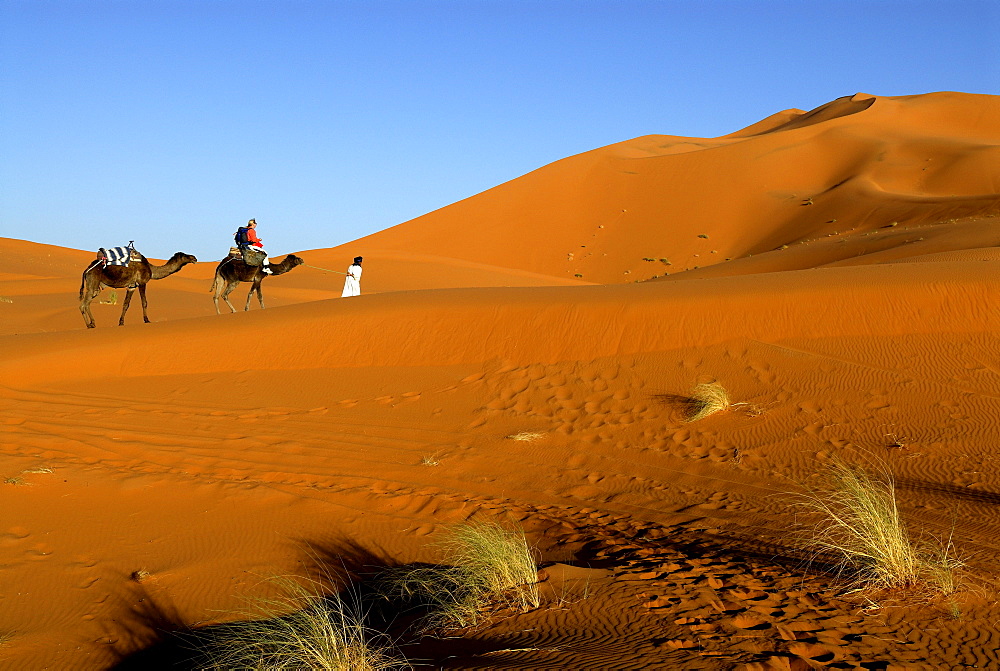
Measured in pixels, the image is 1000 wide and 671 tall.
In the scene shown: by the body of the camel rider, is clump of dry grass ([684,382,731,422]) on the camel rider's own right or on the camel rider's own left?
on the camel rider's own right

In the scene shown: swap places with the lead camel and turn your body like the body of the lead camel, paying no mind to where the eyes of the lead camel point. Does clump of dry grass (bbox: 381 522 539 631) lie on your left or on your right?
on your right

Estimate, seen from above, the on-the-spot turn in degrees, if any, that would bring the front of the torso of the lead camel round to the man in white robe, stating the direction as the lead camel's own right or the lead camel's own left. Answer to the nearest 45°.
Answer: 0° — it already faces them

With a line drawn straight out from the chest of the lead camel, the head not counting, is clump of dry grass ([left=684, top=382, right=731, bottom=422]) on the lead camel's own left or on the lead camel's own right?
on the lead camel's own right

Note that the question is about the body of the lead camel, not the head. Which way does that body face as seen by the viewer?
to the viewer's right

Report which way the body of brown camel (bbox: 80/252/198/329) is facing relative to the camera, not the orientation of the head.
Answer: to the viewer's right

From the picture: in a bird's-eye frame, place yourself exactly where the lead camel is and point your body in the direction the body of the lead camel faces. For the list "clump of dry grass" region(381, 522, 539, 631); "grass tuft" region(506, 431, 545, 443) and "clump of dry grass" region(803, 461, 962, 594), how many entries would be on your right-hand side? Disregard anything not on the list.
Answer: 3

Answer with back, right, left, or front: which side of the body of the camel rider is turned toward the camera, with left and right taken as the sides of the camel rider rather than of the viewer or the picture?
right

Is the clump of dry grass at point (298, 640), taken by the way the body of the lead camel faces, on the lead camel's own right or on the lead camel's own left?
on the lead camel's own right

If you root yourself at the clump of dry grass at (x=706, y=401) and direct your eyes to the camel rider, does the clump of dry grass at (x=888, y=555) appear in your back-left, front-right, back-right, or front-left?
back-left
